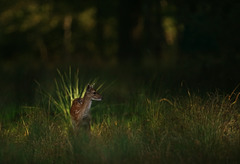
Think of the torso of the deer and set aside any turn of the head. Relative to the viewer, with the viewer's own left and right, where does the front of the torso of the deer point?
facing the viewer and to the right of the viewer
